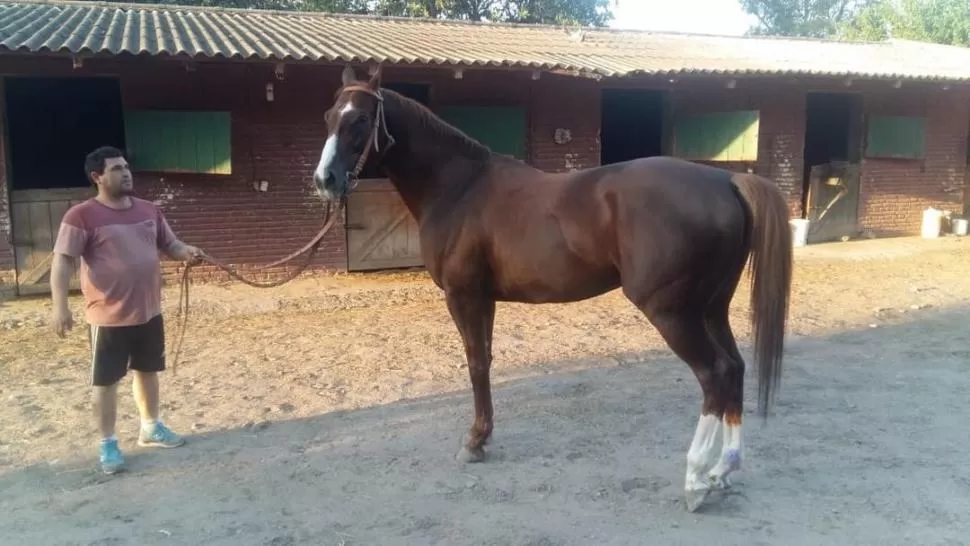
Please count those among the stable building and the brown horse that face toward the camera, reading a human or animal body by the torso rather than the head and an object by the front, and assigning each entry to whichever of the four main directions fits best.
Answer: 1

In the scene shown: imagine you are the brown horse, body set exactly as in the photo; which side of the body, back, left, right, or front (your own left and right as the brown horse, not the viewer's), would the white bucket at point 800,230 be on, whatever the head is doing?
right

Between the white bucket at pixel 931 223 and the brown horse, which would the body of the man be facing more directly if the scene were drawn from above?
the brown horse

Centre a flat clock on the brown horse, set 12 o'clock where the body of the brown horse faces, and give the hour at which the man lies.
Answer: The man is roughly at 12 o'clock from the brown horse.

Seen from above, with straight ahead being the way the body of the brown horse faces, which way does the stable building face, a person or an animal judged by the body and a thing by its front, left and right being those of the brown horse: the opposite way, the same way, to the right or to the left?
to the left

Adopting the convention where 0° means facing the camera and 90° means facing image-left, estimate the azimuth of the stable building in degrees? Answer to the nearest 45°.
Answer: approximately 0°

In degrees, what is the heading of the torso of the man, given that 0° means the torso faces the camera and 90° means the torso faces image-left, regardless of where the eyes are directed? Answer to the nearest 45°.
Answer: approximately 315°

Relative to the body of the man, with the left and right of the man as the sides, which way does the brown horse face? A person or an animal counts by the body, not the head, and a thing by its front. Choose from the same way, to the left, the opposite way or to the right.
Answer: the opposite way

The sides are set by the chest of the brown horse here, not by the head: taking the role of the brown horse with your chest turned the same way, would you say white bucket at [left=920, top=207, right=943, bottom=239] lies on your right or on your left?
on your right
